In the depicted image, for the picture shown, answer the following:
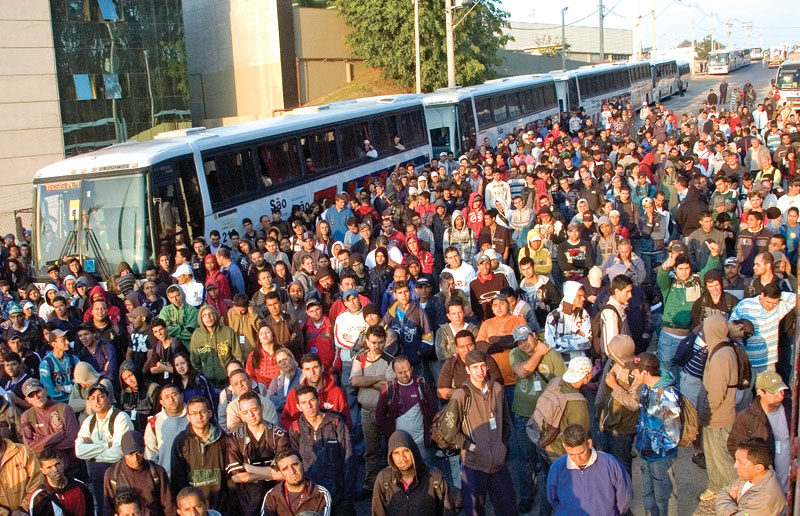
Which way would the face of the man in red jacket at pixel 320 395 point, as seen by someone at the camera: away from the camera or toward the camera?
toward the camera

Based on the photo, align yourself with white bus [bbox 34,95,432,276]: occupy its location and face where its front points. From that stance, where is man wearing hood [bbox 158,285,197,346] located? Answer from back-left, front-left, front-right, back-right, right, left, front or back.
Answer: front-left

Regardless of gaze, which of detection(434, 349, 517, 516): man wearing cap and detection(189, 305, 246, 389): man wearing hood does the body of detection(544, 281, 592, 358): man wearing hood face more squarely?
the man wearing cap

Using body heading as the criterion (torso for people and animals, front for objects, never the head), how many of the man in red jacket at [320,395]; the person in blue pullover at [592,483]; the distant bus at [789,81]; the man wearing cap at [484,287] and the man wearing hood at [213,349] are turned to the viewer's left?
0

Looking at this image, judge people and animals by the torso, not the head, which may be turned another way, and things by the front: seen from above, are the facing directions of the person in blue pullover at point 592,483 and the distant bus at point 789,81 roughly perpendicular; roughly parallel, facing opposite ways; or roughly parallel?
roughly parallel

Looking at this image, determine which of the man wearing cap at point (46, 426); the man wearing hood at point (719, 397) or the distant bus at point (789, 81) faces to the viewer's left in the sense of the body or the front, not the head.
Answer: the man wearing hood

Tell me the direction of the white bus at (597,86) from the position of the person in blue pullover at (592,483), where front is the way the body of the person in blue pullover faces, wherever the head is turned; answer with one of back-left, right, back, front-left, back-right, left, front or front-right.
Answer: back

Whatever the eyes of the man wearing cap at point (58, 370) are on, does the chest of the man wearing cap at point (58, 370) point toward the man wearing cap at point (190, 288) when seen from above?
no

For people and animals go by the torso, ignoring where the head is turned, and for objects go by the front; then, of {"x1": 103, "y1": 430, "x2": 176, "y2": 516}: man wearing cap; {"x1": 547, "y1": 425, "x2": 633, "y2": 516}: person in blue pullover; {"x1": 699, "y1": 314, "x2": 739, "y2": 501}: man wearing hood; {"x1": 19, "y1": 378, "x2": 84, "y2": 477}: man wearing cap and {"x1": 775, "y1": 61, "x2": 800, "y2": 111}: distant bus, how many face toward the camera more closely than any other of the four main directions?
4

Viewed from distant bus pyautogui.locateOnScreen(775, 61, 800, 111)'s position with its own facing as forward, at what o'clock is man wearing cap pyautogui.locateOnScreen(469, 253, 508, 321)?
The man wearing cap is roughly at 12 o'clock from the distant bus.

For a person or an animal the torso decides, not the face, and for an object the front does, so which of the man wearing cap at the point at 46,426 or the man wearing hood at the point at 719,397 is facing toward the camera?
the man wearing cap

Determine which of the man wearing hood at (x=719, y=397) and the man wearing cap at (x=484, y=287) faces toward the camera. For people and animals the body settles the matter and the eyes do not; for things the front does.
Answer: the man wearing cap

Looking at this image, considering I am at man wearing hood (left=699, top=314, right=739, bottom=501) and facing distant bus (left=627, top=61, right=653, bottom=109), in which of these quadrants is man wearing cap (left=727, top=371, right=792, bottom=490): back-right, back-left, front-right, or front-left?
back-right

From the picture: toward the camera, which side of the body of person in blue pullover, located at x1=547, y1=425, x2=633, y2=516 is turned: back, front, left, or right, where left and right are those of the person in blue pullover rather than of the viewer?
front

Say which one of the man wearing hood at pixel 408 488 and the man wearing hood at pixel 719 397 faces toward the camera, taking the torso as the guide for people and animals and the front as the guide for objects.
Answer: the man wearing hood at pixel 408 488

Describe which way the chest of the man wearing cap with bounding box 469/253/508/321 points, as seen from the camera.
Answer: toward the camera

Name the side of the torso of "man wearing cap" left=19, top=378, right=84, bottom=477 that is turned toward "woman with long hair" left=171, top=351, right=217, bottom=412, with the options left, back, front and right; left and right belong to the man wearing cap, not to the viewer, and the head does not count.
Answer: left

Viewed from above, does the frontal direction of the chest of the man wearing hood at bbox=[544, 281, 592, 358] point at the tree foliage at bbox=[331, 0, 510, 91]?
no

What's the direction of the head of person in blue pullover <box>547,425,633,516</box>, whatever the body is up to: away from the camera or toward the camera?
toward the camera

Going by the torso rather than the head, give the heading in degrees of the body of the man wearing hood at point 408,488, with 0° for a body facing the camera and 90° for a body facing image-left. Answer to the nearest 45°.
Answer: approximately 0°
